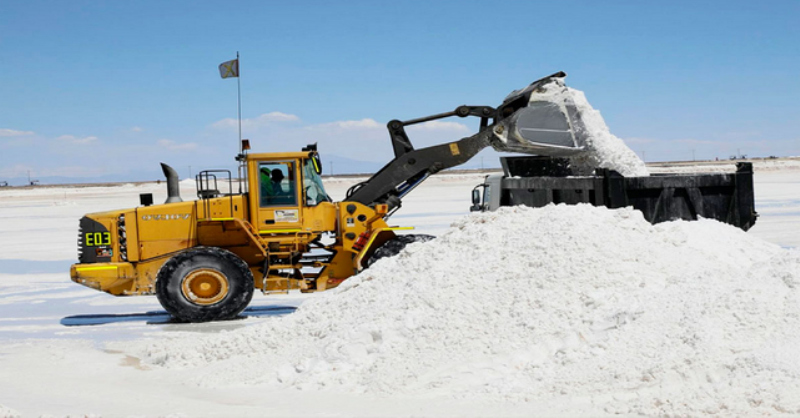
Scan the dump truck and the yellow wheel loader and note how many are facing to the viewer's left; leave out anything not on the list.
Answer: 1

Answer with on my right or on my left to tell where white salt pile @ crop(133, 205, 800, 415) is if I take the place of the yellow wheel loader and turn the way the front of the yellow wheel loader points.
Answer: on my right

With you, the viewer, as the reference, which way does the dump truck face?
facing to the left of the viewer

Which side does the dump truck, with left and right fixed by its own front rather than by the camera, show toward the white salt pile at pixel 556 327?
left

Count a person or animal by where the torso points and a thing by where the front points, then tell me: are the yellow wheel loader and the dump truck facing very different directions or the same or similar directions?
very different directions

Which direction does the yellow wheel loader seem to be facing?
to the viewer's right

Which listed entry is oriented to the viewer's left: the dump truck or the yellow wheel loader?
the dump truck

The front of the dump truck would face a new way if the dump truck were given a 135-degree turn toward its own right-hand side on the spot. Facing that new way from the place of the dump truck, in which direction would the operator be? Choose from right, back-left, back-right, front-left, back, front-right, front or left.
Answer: back-left

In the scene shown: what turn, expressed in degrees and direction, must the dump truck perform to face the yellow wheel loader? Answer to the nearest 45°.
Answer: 0° — it already faces it
